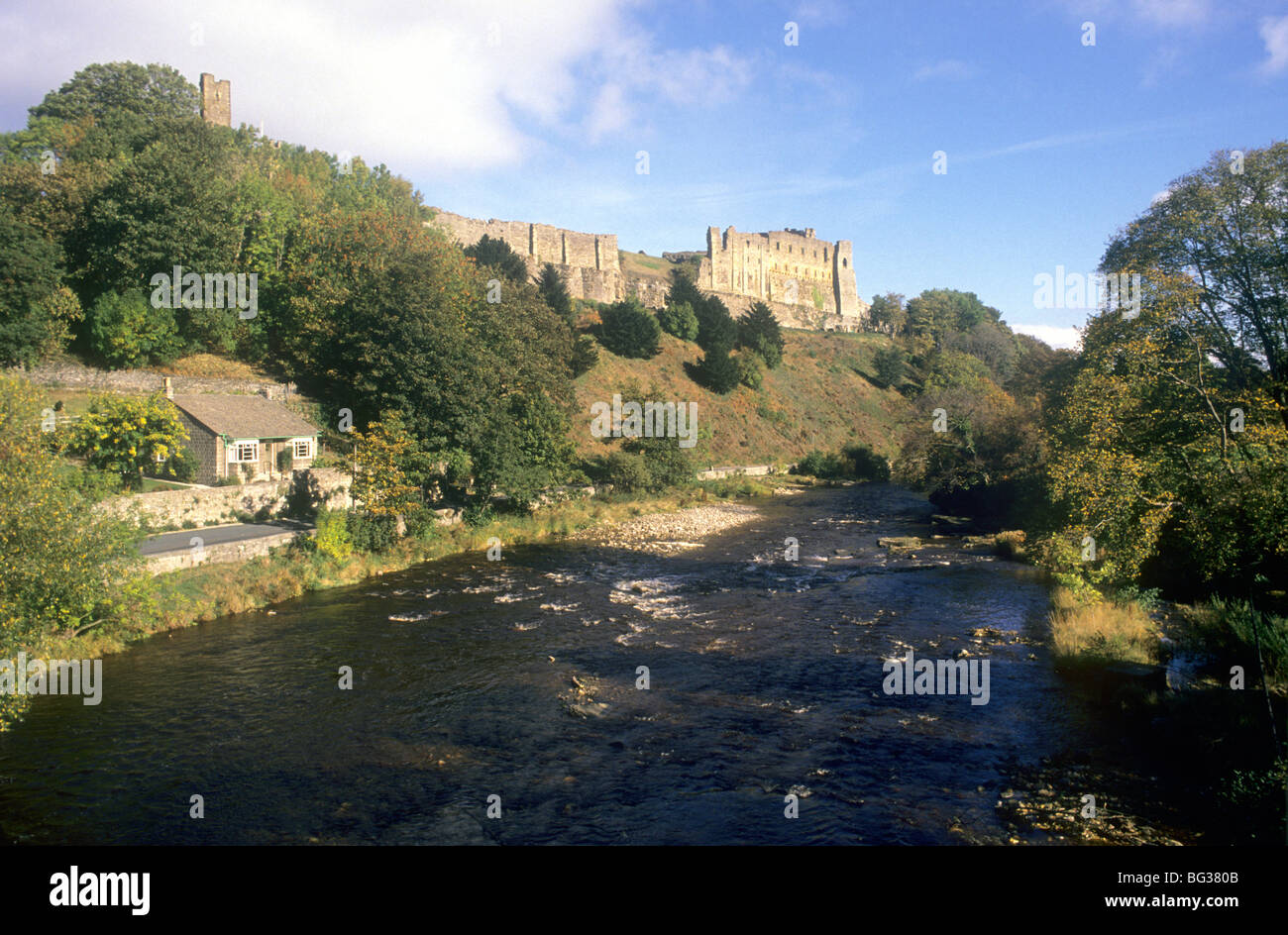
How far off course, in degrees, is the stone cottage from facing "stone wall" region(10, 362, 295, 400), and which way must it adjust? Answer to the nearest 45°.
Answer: approximately 180°

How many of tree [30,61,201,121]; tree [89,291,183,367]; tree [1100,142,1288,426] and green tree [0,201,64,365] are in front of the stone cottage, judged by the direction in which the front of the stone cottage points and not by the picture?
1

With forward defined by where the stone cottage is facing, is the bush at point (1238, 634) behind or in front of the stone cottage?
in front

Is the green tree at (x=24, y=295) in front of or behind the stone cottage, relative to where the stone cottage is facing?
behind

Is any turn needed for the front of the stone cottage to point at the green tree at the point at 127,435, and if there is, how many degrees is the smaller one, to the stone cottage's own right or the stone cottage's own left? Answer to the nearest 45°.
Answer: approximately 90° to the stone cottage's own right

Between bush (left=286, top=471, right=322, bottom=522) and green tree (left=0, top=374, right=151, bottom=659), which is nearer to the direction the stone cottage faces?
the bush

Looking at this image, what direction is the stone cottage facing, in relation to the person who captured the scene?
facing the viewer and to the right of the viewer

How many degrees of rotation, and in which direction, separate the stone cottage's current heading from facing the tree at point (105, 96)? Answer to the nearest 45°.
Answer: approximately 135° to its left

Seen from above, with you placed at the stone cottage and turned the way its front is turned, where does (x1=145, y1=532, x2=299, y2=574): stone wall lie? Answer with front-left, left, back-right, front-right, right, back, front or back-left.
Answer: front-right

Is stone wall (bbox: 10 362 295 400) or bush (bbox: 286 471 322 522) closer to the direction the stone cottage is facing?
the bush

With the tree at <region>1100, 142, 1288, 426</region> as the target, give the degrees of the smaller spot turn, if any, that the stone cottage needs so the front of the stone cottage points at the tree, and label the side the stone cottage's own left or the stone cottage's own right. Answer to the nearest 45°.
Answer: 0° — it already faces it

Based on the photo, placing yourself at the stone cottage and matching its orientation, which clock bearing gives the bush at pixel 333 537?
The bush is roughly at 1 o'clock from the stone cottage.

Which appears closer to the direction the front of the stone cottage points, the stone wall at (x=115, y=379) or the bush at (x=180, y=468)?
the bush
